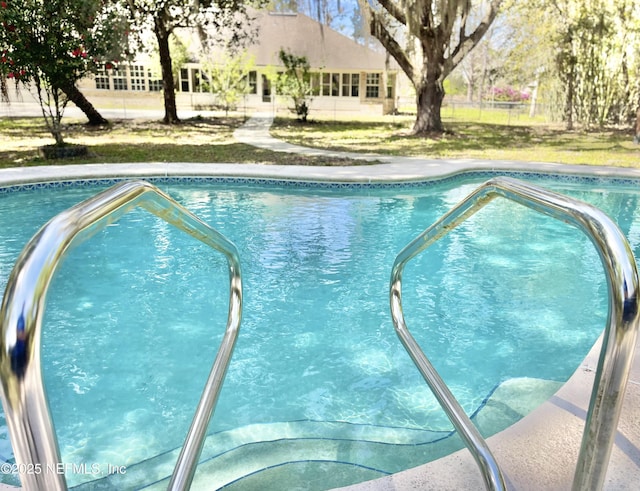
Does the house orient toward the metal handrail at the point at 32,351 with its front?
yes

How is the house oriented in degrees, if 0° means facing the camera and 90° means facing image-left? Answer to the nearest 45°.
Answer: approximately 0°

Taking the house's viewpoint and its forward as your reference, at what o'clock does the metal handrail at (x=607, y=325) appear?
The metal handrail is roughly at 12 o'clock from the house.
